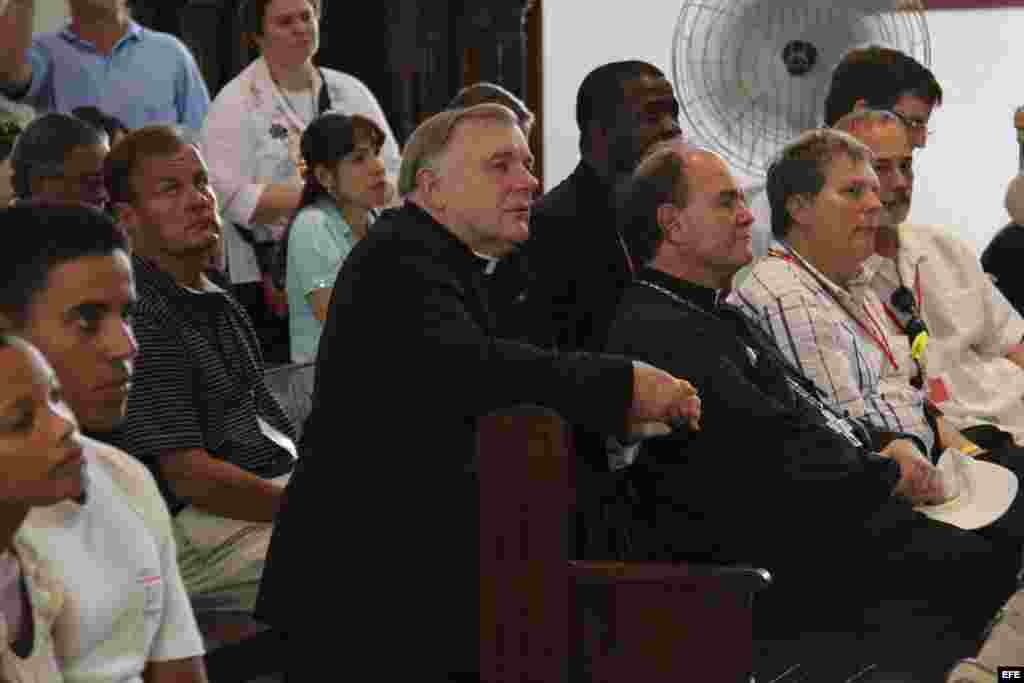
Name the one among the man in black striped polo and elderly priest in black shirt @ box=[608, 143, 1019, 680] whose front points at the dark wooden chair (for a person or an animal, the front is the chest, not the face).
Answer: the man in black striped polo

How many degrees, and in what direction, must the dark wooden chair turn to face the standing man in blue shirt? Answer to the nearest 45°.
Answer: approximately 135° to its left

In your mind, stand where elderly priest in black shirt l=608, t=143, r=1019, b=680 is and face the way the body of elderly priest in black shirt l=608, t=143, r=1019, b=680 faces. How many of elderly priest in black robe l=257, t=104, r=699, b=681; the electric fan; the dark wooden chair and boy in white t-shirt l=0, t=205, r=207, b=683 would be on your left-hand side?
1

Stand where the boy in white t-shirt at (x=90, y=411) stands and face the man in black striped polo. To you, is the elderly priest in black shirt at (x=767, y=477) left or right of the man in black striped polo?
right

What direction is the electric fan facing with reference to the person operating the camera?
facing the viewer

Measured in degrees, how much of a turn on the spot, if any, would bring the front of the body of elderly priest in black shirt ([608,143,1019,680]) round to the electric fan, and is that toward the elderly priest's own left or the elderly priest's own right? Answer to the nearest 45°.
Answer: approximately 90° to the elderly priest's own left

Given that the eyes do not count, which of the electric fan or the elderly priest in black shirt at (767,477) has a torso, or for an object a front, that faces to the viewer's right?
the elderly priest in black shirt

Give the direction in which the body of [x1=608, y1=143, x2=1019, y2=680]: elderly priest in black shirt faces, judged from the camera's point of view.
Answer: to the viewer's right

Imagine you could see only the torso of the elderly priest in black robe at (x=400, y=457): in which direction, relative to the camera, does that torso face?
to the viewer's right

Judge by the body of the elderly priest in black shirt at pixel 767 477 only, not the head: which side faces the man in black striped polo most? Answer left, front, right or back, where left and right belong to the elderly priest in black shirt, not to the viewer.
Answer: back

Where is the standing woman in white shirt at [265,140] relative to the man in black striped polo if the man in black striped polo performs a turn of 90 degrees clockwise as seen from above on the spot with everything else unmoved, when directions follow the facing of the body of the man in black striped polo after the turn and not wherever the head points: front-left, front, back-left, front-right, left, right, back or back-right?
back-right

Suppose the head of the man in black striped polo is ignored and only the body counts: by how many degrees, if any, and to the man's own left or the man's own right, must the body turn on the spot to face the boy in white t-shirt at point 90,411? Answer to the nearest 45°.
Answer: approximately 45° to the man's own right

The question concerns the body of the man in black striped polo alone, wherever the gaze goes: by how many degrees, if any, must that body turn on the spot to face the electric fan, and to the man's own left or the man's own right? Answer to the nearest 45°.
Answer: approximately 90° to the man's own left

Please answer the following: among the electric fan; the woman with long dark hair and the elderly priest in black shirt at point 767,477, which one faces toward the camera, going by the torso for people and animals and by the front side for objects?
the electric fan

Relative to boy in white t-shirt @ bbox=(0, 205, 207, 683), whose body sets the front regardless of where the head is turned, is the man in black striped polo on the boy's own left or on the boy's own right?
on the boy's own left

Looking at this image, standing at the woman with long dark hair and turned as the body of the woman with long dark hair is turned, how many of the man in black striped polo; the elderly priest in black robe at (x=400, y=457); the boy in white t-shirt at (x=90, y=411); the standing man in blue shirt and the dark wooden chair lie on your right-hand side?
4

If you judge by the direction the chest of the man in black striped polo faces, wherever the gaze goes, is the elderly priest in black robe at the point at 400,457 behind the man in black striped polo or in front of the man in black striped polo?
in front

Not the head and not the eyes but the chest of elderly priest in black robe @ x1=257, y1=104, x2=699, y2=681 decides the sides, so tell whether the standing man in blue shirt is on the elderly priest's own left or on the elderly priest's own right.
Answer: on the elderly priest's own left

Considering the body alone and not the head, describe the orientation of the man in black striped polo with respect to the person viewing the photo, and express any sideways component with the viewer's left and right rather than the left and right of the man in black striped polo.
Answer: facing the viewer and to the right of the viewer

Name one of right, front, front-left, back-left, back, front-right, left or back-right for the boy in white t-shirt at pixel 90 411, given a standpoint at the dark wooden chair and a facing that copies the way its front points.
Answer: back-right
